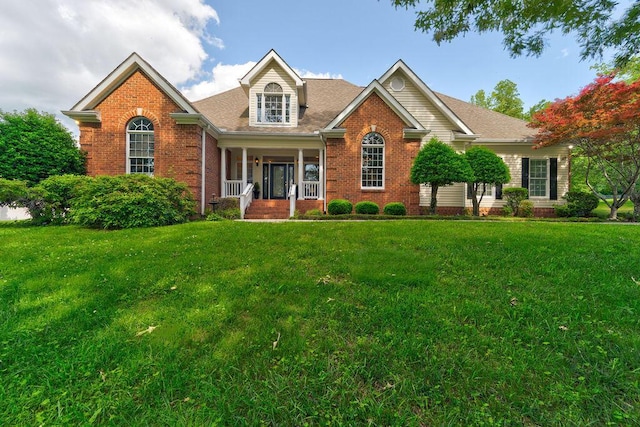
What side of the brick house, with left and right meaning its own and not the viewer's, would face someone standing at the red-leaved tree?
left

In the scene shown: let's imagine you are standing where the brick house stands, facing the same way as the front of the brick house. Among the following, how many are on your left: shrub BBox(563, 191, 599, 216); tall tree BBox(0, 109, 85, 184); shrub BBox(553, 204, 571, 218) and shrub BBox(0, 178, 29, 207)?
2

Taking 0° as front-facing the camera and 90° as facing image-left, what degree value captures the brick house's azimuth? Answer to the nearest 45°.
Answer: approximately 0°

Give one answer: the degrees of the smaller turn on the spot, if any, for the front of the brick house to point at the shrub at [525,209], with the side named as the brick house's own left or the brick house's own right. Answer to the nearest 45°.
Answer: approximately 90° to the brick house's own left

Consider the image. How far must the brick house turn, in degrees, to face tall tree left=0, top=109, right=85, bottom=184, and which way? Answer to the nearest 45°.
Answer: approximately 90° to its right

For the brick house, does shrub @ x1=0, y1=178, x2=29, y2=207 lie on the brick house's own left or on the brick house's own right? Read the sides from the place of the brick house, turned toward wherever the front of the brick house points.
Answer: on the brick house's own right

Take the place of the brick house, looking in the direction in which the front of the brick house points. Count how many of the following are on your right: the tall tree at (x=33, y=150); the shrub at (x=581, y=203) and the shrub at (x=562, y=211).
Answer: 1

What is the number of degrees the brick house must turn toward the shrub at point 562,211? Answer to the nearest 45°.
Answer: approximately 90° to its left

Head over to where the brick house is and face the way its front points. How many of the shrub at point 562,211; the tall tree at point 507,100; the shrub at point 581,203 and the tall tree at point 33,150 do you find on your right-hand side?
1

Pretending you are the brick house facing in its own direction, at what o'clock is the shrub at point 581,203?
The shrub is roughly at 9 o'clock from the brick house.
